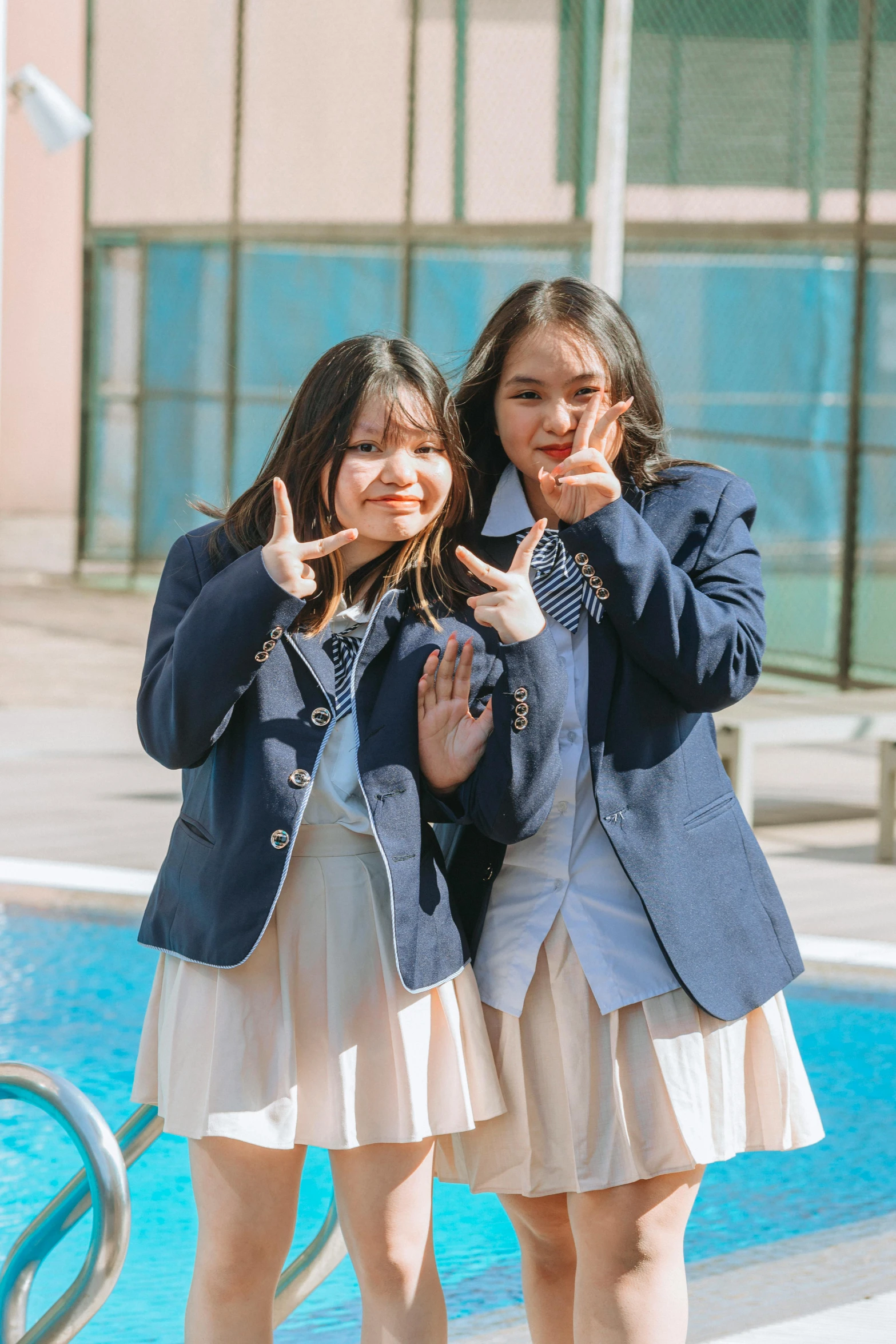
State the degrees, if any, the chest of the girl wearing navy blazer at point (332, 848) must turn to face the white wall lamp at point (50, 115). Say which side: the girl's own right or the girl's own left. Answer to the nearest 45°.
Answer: approximately 180°

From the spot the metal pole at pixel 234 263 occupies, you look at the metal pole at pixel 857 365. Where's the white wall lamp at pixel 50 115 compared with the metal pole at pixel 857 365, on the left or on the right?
right

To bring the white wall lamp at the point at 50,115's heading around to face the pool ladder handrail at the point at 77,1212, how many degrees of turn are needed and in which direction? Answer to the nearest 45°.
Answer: approximately 90° to its right

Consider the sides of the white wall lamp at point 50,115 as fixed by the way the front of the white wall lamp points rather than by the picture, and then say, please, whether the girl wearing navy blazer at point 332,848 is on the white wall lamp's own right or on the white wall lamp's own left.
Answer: on the white wall lamp's own right

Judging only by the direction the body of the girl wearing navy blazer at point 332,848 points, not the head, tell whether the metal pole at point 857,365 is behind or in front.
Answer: behind

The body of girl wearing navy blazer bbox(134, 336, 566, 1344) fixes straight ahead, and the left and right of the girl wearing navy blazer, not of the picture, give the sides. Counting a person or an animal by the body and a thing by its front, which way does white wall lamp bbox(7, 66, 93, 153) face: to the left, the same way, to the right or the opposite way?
to the left

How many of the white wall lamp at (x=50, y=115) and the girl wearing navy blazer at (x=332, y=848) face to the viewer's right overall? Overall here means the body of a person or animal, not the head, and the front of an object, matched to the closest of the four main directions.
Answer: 1

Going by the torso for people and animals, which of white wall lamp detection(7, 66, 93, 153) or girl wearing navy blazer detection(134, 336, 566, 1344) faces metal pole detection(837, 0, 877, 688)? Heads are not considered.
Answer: the white wall lamp

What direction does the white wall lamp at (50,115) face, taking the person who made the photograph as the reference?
facing to the right of the viewer
